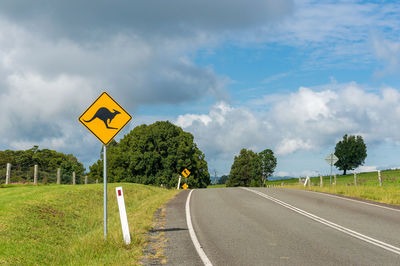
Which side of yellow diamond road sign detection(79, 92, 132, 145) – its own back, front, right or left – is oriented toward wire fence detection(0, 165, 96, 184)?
back

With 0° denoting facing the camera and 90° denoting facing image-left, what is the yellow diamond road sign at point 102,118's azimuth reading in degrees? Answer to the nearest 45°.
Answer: approximately 0°
